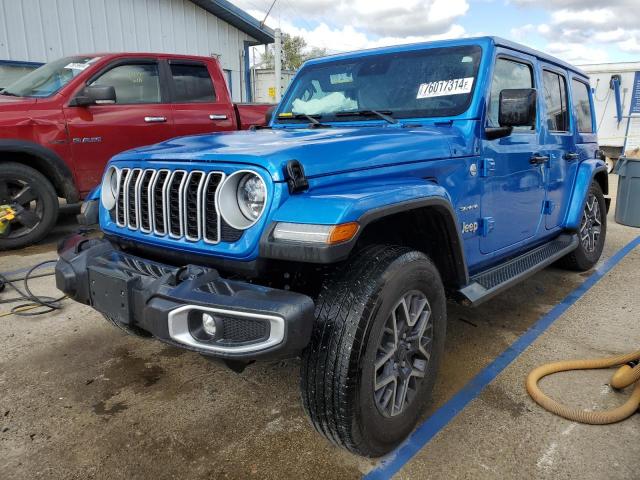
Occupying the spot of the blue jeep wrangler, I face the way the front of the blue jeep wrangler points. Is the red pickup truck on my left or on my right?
on my right

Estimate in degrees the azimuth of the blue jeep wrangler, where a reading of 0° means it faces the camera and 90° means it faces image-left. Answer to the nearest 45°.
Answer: approximately 45°

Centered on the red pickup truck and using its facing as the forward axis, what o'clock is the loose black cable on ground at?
The loose black cable on ground is roughly at 11 o'clock from the red pickup truck.

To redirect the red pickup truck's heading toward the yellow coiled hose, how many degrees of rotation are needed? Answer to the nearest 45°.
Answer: approximately 90° to its left

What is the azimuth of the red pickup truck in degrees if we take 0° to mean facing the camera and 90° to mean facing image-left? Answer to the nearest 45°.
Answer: approximately 45°

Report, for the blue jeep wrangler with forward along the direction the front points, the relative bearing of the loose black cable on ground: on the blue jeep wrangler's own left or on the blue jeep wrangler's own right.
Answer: on the blue jeep wrangler's own right

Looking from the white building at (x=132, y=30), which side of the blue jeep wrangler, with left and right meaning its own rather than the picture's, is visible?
right

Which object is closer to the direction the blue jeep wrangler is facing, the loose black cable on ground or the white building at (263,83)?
the loose black cable on ground

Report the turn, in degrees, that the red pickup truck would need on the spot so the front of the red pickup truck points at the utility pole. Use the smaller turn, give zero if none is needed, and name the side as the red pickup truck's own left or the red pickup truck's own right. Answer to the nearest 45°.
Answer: approximately 90° to the red pickup truck's own right

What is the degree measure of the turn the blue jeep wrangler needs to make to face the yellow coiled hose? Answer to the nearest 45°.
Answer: approximately 135° to its left

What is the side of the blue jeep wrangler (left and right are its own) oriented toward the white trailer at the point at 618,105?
back
